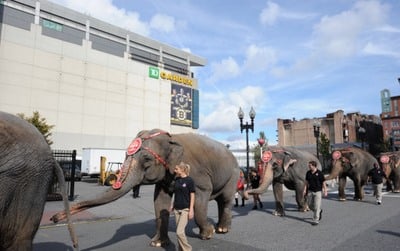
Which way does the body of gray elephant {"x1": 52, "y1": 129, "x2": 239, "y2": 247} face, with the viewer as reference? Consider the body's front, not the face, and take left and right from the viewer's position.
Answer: facing the viewer and to the left of the viewer

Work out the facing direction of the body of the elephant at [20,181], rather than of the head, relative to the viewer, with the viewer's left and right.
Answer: facing to the left of the viewer

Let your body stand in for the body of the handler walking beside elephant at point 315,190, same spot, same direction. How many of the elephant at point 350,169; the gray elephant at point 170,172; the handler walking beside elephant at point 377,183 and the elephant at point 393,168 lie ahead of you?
1

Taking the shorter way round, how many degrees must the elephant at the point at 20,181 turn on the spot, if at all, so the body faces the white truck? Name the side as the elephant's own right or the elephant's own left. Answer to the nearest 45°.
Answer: approximately 90° to the elephant's own right

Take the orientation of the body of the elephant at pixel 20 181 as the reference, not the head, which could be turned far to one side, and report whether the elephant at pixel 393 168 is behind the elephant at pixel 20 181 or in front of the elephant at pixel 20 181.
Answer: behind

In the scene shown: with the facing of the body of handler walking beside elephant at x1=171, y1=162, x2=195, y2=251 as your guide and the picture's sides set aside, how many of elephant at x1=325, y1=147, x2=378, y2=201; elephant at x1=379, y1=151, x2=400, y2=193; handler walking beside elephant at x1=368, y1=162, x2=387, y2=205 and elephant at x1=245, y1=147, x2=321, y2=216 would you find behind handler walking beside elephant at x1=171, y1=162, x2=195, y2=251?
4

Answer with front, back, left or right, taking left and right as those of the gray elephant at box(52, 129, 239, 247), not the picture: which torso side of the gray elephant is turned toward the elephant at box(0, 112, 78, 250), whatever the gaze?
front

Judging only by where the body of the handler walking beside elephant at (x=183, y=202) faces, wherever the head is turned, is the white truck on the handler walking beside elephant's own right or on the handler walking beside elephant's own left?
on the handler walking beside elephant's own right

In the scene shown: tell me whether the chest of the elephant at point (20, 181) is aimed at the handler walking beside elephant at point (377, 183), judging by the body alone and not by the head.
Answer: no

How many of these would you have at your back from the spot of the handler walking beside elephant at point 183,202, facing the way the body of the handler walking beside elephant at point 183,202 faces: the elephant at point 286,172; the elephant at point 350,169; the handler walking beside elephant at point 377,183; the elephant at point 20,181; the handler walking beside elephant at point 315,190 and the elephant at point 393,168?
5

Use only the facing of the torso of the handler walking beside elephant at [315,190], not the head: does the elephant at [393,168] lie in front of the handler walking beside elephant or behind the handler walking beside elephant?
behind

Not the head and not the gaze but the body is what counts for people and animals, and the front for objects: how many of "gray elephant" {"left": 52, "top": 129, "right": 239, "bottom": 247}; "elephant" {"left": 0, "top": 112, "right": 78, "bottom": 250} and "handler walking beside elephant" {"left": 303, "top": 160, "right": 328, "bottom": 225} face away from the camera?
0

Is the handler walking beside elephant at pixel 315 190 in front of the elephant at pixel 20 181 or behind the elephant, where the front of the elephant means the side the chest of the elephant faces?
behind

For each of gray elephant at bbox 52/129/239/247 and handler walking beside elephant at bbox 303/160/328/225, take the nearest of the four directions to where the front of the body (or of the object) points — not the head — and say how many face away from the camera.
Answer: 0

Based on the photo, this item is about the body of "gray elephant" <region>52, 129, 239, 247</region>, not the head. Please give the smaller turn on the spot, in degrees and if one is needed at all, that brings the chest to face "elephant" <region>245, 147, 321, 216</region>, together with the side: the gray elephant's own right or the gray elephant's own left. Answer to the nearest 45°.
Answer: approximately 180°
